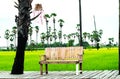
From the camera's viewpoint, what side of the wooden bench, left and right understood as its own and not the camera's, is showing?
front
